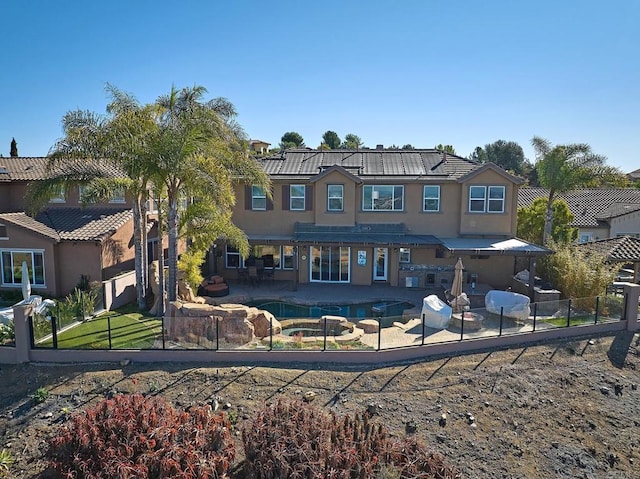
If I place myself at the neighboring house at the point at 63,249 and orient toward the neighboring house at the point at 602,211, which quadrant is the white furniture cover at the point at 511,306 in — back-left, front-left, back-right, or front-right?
front-right

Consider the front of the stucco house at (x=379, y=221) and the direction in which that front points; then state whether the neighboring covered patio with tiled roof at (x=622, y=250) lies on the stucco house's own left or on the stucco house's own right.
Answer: on the stucco house's own right

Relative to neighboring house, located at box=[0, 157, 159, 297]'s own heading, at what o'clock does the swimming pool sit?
The swimming pool is roughly at 4 o'clock from the neighboring house.

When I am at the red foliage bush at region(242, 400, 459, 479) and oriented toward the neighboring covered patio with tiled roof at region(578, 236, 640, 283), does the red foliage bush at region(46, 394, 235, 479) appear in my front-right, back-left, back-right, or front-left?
back-left

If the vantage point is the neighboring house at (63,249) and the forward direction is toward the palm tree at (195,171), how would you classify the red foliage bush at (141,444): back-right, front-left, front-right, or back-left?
front-right

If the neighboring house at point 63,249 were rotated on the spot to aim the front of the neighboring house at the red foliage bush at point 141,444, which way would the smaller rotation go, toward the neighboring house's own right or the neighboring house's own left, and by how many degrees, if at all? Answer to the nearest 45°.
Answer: approximately 180°

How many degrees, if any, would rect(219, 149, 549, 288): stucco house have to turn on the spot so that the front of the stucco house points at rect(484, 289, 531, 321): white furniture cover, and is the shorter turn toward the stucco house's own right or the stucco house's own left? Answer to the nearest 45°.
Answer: approximately 135° to the stucco house's own right

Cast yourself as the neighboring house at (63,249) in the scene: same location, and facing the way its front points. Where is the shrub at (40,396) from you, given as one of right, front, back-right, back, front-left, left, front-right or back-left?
back

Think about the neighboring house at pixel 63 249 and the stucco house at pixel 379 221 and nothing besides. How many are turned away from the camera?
2

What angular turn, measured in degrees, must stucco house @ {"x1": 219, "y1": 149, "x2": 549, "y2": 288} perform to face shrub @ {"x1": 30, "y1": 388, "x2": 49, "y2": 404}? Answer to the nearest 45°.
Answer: approximately 135° to its left

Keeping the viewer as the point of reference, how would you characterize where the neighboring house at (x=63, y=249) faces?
facing away from the viewer

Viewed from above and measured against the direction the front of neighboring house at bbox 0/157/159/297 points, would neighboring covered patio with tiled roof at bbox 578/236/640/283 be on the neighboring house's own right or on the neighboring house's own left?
on the neighboring house's own right

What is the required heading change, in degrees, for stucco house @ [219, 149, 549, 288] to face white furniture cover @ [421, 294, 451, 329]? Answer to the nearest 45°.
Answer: approximately 180°

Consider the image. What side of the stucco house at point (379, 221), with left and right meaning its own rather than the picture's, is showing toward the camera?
back

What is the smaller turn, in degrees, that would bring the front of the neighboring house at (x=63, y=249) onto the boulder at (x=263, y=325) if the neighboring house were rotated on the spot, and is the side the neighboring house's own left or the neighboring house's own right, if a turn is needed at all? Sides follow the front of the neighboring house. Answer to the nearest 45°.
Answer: approximately 135° to the neighboring house's own right

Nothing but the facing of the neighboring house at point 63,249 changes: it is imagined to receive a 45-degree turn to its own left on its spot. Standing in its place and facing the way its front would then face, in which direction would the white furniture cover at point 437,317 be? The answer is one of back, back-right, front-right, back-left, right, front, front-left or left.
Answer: back
